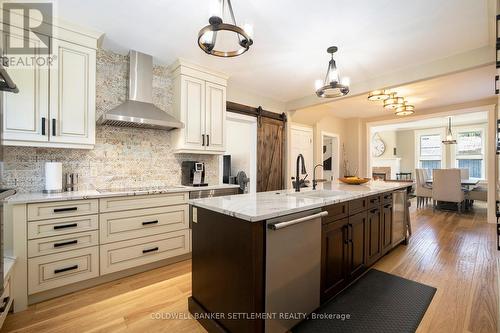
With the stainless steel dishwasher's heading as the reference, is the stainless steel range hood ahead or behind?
behind

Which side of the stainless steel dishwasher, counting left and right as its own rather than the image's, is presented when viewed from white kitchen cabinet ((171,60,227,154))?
back

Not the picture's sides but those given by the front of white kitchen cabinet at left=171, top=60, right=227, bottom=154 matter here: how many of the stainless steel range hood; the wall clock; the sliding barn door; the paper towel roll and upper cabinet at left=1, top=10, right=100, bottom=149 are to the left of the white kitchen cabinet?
2

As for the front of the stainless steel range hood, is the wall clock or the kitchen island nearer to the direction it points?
the kitchen island

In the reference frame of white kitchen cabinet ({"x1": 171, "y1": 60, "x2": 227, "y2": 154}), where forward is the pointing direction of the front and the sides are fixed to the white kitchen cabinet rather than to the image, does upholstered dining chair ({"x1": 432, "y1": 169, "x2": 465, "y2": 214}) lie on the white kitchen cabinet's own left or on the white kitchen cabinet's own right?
on the white kitchen cabinet's own left

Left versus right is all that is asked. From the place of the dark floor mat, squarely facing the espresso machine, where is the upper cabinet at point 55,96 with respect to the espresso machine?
left

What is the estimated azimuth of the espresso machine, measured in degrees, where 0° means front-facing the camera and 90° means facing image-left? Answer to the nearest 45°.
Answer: approximately 315°

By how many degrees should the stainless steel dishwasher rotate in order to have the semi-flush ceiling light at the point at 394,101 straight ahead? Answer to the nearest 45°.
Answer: approximately 90° to its left
